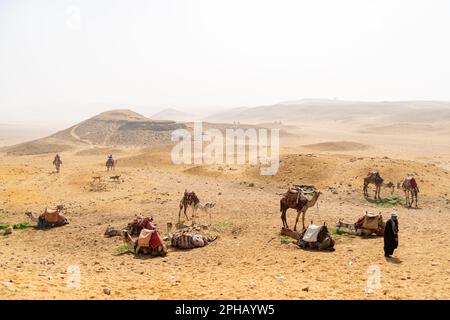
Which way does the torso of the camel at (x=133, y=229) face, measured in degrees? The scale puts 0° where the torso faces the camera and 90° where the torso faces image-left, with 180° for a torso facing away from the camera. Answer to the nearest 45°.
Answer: approximately 90°

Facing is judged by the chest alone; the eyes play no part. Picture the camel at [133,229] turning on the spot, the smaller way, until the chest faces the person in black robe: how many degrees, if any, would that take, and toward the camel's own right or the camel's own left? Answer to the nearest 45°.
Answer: approximately 135° to the camel's own left

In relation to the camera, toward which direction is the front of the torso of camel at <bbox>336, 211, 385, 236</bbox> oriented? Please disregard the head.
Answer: to the viewer's left
